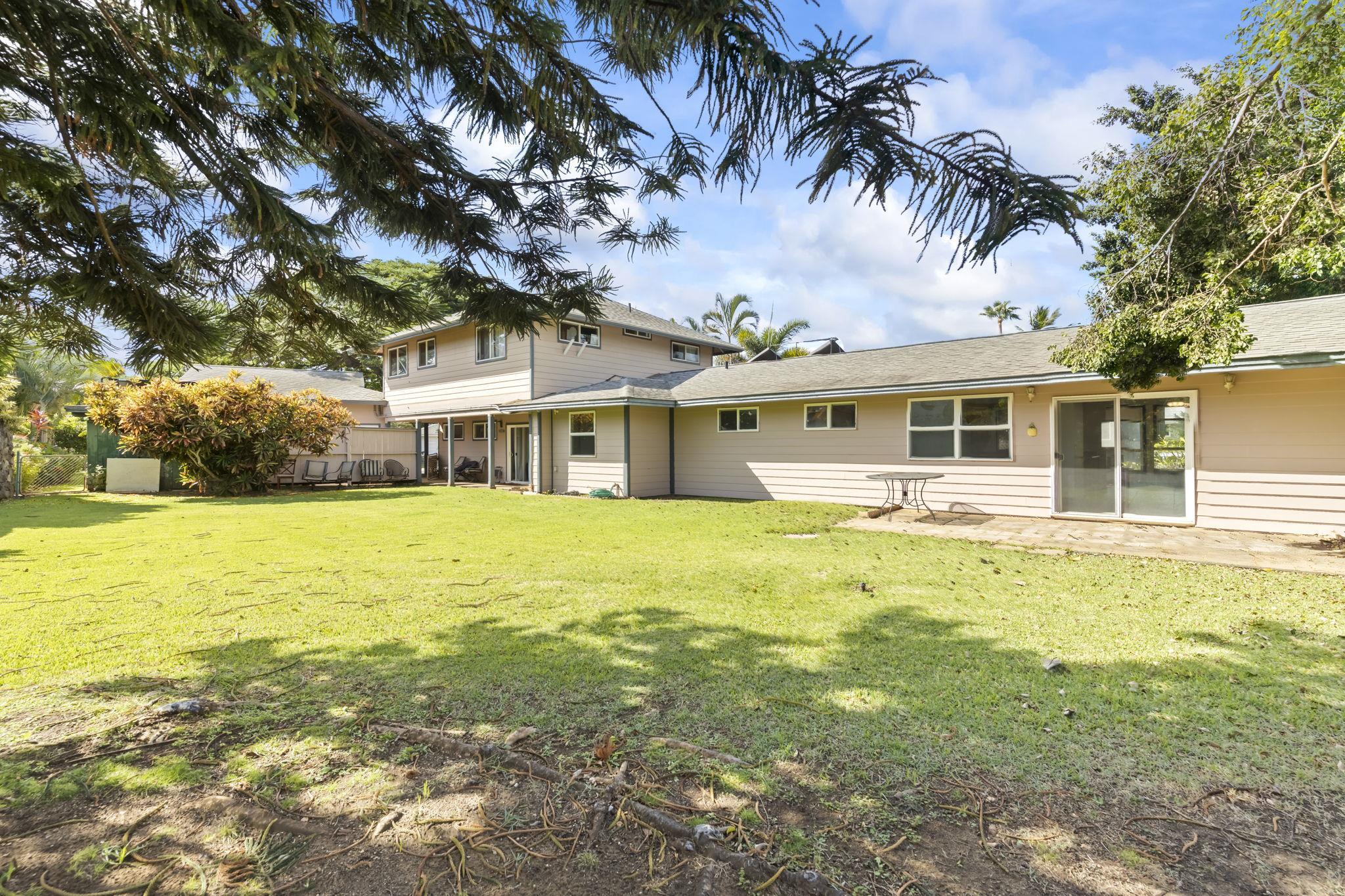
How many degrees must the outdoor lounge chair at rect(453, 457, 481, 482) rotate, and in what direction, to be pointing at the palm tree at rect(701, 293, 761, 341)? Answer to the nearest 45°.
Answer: approximately 180°

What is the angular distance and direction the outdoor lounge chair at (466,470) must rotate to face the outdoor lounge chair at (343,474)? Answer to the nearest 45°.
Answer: approximately 45° to its right

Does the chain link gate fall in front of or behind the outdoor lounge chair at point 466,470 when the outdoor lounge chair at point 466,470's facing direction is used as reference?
in front

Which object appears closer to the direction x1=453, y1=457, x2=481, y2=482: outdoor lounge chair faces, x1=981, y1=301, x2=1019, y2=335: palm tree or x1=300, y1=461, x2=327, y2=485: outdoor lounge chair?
the outdoor lounge chair

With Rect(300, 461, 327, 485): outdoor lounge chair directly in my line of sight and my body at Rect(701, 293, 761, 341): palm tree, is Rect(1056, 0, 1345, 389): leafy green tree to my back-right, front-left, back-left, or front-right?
front-left

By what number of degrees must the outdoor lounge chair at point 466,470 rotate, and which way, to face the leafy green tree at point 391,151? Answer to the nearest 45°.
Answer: approximately 45° to its left

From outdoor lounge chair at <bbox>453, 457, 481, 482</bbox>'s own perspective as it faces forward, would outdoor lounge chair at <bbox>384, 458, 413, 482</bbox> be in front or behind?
in front

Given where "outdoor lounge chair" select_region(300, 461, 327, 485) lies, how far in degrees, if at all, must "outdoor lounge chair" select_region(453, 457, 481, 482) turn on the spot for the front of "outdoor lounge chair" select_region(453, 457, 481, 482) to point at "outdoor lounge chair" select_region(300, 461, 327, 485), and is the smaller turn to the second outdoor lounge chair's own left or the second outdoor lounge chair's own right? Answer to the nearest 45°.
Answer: approximately 45° to the second outdoor lounge chair's own right

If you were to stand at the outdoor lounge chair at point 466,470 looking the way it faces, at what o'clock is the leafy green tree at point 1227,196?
The leafy green tree is roughly at 10 o'clock from the outdoor lounge chair.

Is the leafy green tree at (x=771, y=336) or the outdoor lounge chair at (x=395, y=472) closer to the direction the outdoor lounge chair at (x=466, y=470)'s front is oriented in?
the outdoor lounge chair

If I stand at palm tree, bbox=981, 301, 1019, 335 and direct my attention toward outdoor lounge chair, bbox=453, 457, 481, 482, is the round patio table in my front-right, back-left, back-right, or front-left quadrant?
front-left

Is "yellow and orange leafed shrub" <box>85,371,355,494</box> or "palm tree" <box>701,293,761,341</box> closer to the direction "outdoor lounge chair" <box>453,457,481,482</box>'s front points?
the yellow and orange leafed shrub

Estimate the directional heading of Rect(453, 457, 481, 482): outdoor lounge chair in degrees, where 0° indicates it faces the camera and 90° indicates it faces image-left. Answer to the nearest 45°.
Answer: approximately 45°
